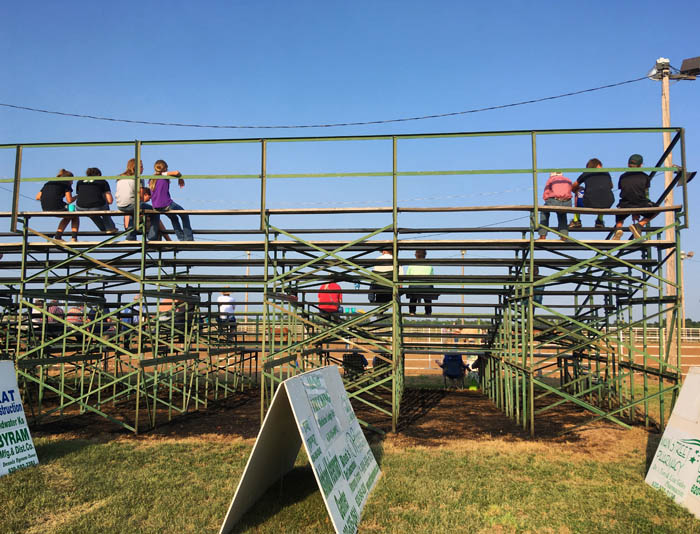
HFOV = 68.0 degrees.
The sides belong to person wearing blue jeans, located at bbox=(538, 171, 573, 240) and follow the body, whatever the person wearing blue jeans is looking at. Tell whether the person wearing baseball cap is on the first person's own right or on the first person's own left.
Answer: on the first person's own right

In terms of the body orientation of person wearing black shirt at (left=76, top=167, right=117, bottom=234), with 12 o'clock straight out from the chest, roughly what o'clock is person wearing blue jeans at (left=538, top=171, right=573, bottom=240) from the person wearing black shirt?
The person wearing blue jeans is roughly at 4 o'clock from the person wearing black shirt.

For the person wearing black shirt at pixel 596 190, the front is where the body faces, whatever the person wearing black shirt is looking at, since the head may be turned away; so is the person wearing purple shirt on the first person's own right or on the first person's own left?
on the first person's own left

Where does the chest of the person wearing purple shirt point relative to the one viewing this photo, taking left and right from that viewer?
facing away from the viewer and to the right of the viewer

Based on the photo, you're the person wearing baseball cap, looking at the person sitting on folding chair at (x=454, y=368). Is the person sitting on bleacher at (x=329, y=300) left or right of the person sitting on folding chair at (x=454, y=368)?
left

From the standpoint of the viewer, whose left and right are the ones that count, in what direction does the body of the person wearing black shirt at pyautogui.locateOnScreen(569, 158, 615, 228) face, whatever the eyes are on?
facing away from the viewer

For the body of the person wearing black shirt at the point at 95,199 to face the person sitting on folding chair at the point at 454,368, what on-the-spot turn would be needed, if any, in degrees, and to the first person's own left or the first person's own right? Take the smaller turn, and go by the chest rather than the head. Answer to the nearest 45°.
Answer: approximately 90° to the first person's own right

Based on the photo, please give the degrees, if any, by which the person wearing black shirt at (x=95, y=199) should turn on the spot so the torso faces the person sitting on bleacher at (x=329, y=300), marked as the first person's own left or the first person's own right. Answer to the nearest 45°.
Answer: approximately 90° to the first person's own right

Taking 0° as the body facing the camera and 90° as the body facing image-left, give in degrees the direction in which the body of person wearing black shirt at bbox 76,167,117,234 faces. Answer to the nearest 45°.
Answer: approximately 180°

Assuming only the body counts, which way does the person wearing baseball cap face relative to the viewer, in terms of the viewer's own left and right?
facing away from the viewer

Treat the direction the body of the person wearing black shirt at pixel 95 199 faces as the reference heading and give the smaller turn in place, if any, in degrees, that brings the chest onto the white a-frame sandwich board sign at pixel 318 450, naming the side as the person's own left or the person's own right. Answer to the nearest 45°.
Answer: approximately 180°

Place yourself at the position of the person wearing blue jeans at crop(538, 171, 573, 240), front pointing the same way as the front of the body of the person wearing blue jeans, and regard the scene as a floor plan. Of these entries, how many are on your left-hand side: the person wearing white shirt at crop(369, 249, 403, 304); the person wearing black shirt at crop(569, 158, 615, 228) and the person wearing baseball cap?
1

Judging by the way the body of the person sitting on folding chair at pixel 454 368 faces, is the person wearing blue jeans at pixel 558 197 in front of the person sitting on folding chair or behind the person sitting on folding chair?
behind

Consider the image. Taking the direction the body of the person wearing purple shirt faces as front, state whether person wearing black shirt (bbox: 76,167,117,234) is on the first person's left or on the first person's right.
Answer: on the first person's left

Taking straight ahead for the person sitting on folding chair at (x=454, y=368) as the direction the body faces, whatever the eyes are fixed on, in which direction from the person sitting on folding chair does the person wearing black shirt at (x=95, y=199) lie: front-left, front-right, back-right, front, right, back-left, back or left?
back-left

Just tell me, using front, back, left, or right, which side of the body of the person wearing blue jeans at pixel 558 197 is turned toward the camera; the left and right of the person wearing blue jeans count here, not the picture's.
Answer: back
